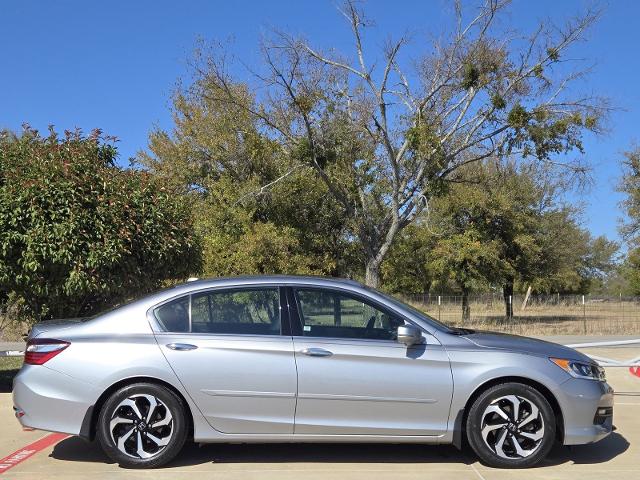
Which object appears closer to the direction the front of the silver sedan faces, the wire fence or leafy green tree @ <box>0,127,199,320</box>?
the wire fence

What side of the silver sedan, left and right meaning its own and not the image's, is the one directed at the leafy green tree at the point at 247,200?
left

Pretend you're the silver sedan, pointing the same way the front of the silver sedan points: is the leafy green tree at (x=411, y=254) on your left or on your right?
on your left

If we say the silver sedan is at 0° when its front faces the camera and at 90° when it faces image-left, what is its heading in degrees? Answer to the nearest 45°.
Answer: approximately 270°

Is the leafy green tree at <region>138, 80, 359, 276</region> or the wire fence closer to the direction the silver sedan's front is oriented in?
the wire fence

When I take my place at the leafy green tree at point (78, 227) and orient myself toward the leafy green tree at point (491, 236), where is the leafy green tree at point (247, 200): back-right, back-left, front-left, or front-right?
front-left

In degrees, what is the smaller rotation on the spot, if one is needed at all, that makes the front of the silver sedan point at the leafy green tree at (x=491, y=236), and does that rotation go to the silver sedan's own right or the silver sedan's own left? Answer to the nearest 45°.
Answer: approximately 90° to the silver sedan's own left

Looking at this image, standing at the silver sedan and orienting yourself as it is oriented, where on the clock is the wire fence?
The wire fence is roughly at 10 o'clock from the silver sedan.

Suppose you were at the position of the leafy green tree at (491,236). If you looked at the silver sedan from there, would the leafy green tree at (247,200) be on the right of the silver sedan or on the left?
right
